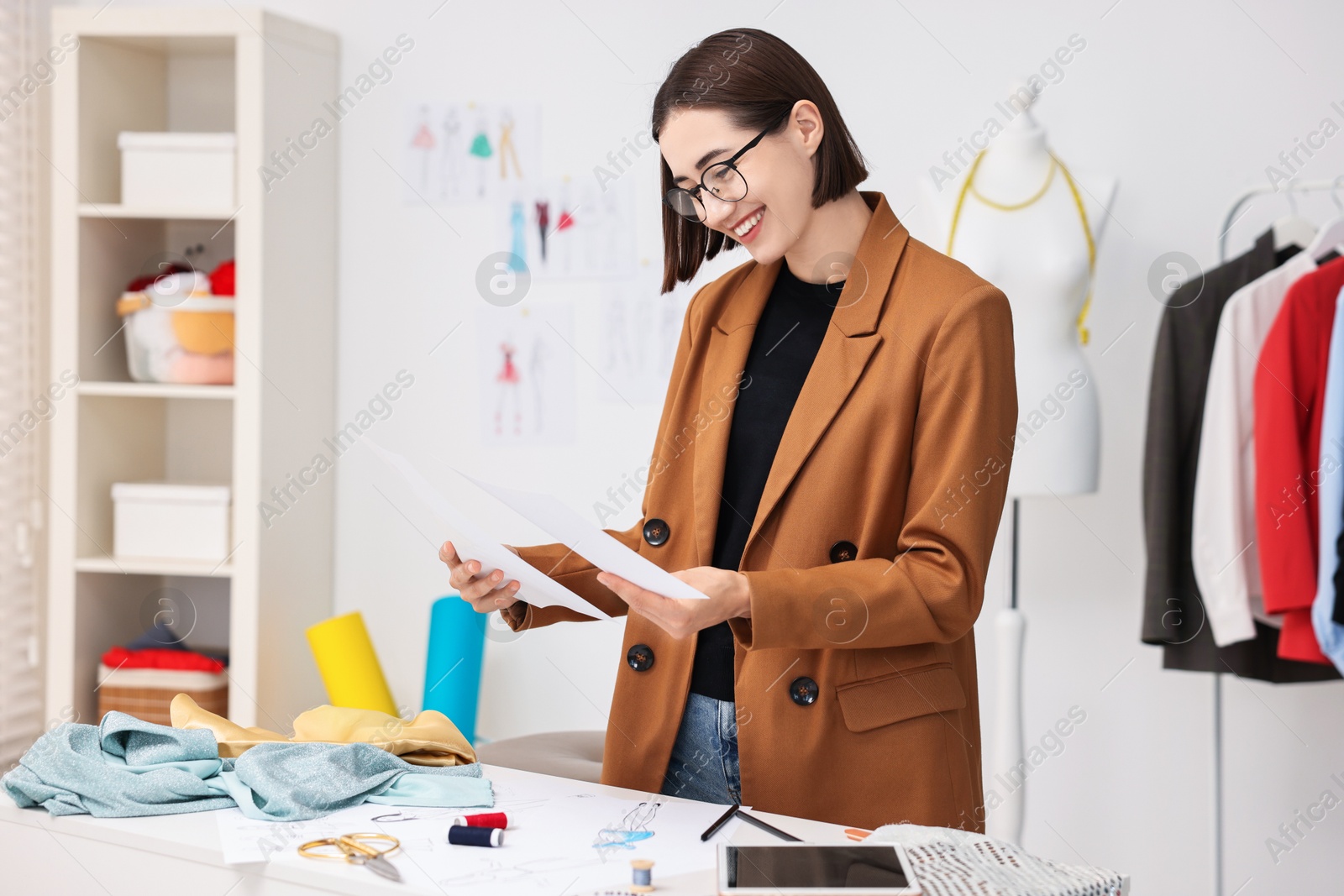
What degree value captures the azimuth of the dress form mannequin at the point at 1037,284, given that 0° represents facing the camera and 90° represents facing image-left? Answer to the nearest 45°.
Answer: approximately 0°

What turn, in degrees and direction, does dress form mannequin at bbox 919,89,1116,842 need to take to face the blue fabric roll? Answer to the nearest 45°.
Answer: approximately 90° to its right

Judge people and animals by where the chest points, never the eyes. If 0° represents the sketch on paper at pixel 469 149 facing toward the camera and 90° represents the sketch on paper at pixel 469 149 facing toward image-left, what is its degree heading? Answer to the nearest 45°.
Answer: approximately 0°

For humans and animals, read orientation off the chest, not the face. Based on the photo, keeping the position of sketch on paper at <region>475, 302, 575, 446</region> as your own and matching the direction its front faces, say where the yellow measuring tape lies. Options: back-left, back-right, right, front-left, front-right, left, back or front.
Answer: front-left

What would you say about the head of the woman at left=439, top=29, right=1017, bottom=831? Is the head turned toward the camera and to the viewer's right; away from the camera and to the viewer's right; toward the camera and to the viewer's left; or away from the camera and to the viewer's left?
toward the camera and to the viewer's left

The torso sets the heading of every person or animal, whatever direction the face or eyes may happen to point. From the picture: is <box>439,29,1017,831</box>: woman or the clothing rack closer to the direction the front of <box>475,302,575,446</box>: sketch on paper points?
the woman
